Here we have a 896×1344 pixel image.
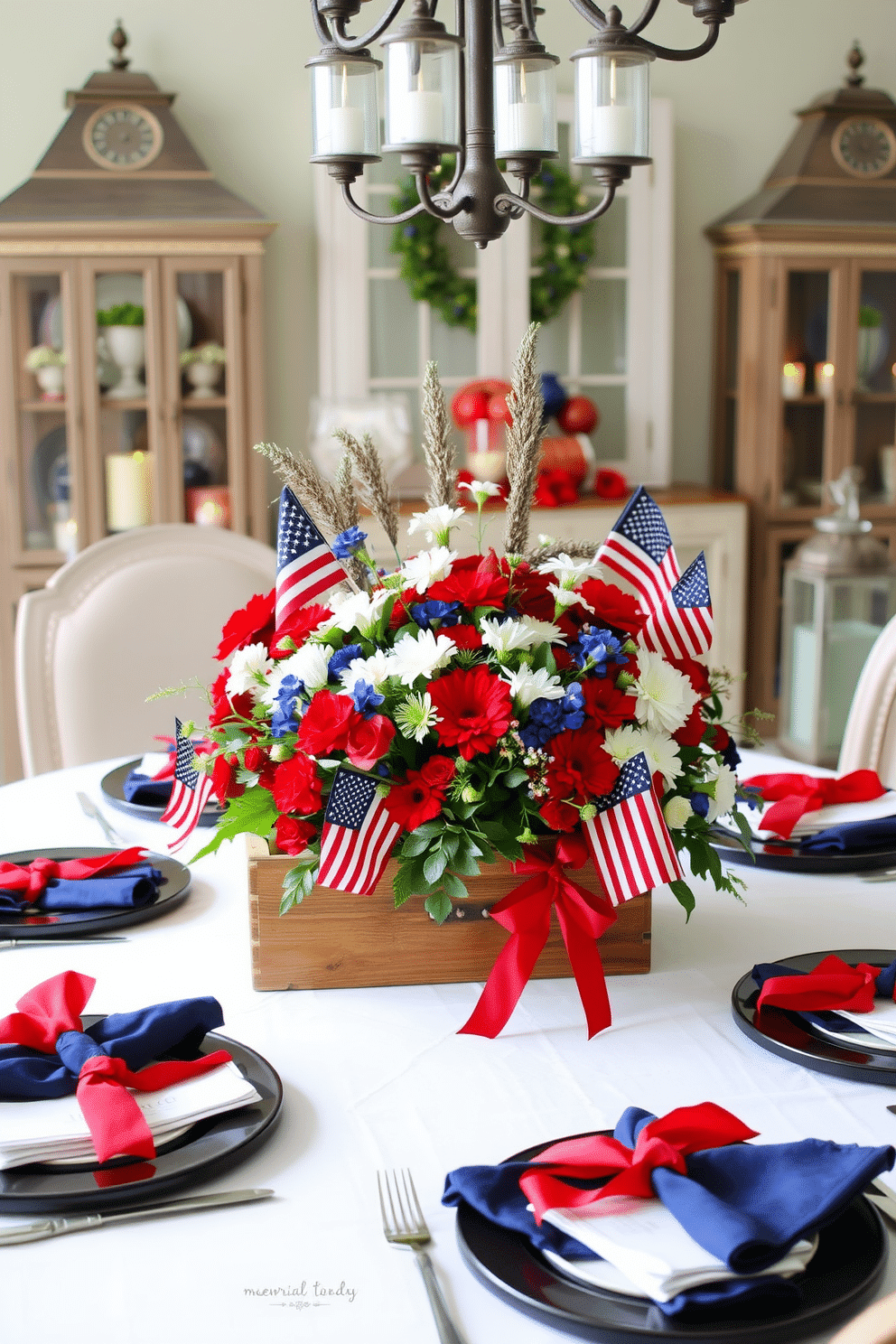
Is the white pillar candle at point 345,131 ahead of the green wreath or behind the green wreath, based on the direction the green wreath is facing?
ahead

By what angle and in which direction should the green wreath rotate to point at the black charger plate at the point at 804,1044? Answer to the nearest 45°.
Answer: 0° — it already faces it

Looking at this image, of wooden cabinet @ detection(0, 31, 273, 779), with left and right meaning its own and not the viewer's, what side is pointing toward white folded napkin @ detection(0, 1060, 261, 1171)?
front

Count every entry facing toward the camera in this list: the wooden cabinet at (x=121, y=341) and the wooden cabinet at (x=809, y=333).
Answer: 2

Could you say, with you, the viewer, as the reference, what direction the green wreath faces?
facing the viewer

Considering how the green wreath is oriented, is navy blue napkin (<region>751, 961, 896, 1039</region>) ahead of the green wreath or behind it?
ahead

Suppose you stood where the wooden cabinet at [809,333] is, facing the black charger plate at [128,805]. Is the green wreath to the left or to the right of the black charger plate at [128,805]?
right

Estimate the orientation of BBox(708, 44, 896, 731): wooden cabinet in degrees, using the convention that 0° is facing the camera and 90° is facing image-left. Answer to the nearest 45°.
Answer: approximately 0°

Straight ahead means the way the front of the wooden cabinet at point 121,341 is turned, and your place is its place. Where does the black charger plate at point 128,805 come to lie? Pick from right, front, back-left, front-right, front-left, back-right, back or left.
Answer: front

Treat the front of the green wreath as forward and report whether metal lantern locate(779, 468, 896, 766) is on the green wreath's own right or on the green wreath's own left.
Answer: on the green wreath's own left

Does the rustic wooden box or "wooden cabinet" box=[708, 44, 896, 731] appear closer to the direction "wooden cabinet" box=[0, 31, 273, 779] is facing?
the rustic wooden box

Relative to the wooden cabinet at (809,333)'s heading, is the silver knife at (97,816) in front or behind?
in front

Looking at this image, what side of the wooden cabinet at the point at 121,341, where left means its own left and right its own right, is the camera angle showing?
front

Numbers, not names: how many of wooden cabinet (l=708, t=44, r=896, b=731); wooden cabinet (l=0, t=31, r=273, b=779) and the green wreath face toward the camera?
3
